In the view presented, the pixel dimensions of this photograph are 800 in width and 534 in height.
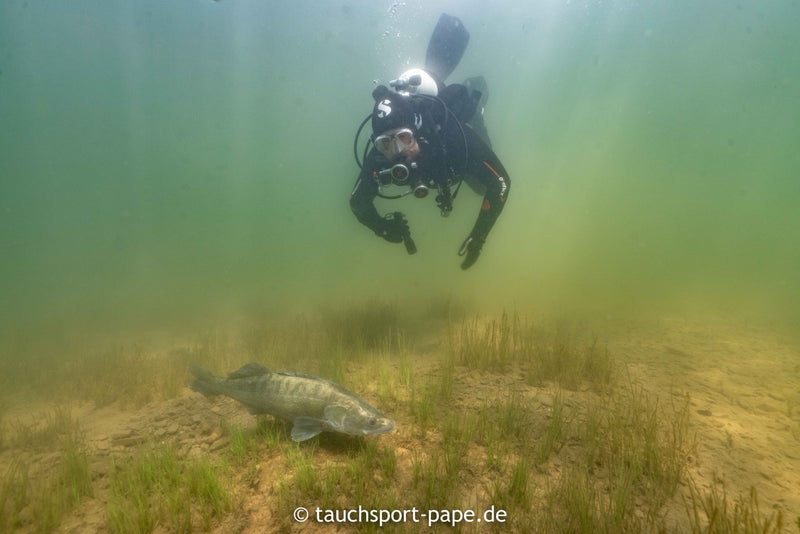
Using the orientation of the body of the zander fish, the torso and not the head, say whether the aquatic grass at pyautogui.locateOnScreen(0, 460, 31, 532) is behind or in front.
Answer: behind

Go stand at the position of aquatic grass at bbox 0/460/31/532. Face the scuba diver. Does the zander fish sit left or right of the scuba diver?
right

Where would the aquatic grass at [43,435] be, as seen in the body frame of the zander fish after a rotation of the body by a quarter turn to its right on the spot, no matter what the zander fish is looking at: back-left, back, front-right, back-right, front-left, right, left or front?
front-right

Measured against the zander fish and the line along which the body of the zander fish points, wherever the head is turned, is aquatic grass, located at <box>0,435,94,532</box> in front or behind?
behind

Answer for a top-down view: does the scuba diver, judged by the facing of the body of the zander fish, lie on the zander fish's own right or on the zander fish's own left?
on the zander fish's own left

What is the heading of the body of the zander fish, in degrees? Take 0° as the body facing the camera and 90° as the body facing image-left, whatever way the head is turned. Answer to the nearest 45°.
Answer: approximately 270°

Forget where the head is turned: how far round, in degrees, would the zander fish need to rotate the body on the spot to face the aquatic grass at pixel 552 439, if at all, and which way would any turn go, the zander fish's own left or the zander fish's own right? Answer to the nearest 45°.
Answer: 0° — it already faces it
